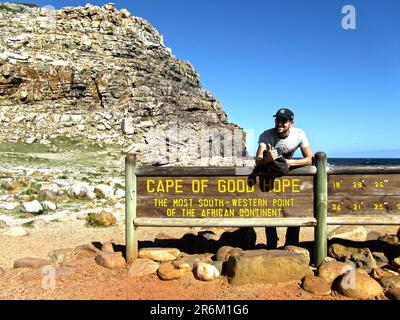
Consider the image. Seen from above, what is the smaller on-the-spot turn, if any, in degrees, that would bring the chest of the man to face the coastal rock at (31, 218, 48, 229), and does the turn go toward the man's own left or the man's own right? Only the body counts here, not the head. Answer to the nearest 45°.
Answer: approximately 135° to the man's own right

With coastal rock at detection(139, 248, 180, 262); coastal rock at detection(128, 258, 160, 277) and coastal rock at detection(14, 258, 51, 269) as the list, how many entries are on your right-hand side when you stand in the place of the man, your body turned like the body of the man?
3

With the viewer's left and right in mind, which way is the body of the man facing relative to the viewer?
facing the viewer

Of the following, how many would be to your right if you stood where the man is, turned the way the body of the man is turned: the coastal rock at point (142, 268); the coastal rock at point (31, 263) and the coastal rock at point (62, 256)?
3

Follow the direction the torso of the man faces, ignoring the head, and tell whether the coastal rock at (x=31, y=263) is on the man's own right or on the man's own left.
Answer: on the man's own right

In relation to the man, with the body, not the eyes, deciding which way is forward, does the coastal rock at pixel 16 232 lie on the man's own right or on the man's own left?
on the man's own right

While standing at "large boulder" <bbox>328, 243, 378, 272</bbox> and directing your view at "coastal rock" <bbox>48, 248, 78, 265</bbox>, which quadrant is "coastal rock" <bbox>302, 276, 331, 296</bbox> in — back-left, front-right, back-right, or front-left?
front-left

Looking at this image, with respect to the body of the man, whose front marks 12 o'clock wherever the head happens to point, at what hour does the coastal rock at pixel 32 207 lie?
The coastal rock is roughly at 4 o'clock from the man.

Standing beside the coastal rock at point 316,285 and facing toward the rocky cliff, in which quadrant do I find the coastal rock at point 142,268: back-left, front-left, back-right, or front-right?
front-left

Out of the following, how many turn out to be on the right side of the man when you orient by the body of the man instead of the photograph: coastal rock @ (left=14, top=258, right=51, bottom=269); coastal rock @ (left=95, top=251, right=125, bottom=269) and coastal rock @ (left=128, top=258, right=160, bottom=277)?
3

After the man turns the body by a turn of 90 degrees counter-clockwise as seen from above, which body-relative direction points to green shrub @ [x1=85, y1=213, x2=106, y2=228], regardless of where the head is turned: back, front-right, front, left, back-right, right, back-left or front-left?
back-left

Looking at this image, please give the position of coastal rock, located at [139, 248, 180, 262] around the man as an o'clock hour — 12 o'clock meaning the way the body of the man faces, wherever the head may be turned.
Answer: The coastal rock is roughly at 3 o'clock from the man.

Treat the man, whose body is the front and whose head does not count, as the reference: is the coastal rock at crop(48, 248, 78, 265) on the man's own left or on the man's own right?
on the man's own right

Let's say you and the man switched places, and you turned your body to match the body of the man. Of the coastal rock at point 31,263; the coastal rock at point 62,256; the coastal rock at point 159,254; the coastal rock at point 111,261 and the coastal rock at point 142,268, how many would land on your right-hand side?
5
